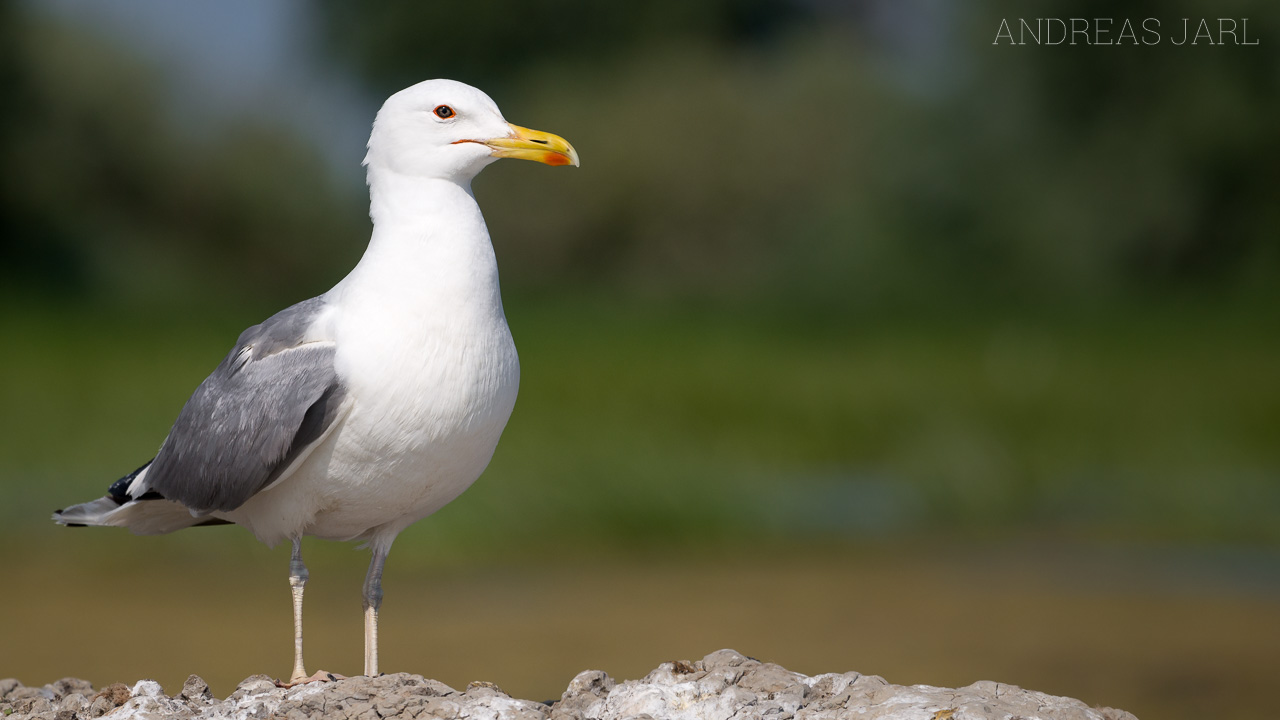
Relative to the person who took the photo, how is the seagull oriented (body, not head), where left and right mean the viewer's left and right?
facing the viewer and to the right of the viewer
